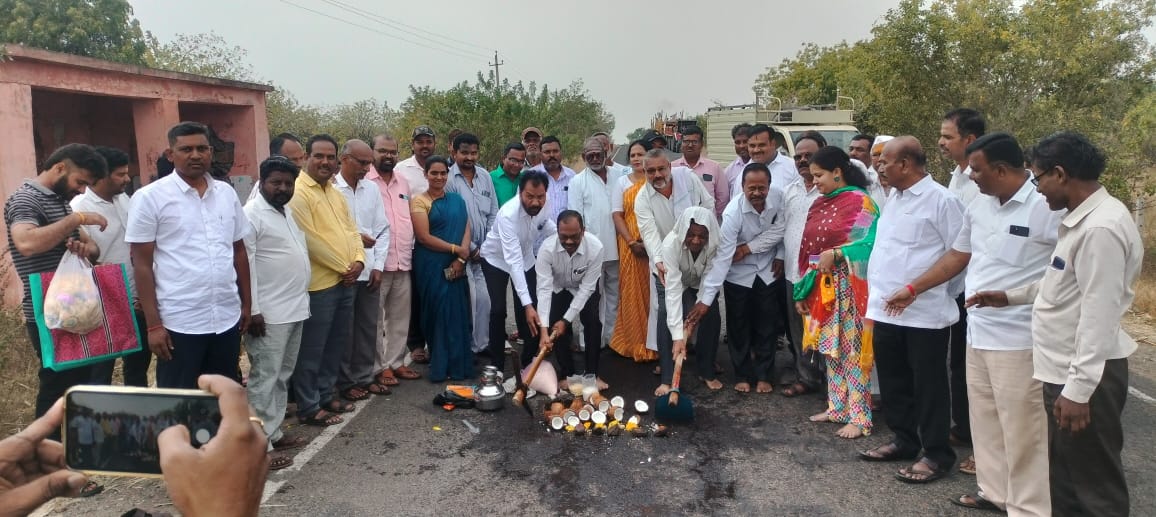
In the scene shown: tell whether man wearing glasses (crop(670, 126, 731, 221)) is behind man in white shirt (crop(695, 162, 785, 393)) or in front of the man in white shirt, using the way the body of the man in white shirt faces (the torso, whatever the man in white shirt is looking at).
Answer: behind

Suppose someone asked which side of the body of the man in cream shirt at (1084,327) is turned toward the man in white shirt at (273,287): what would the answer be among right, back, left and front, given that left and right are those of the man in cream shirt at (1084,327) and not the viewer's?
front

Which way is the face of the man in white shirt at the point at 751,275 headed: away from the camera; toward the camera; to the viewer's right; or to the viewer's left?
toward the camera

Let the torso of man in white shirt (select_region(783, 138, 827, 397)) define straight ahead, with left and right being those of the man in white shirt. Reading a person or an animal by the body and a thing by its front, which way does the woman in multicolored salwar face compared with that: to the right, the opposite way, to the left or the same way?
the same way

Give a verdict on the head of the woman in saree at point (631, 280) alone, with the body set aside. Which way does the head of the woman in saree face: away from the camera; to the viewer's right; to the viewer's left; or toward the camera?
toward the camera

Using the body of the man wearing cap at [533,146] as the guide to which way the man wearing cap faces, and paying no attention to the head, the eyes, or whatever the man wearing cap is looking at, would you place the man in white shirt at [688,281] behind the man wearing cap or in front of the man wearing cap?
in front

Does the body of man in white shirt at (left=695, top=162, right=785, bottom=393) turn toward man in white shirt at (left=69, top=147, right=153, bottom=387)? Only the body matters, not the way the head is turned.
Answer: no

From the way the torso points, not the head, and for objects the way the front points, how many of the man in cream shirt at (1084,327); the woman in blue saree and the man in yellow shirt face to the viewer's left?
1

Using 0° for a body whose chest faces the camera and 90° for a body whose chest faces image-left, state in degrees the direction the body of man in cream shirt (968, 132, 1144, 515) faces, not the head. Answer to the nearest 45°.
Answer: approximately 90°

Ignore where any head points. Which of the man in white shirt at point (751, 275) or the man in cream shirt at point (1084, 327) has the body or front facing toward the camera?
the man in white shirt at point (751, 275)

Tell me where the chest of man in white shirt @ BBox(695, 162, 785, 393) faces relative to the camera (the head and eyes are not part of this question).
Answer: toward the camera

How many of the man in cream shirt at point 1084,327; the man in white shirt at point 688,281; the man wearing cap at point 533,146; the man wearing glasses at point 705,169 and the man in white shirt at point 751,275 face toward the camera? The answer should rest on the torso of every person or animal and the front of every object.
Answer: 4
